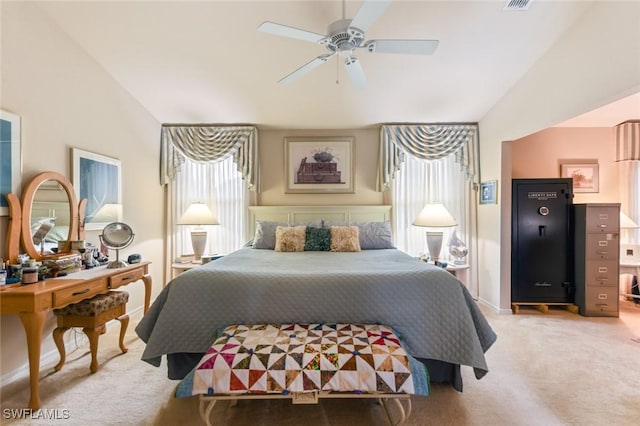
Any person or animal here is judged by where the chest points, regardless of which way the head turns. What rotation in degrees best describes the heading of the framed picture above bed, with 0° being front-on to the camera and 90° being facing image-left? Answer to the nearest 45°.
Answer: approximately 0°

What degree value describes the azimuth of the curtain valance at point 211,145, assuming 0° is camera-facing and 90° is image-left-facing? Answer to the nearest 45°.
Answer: approximately 0°

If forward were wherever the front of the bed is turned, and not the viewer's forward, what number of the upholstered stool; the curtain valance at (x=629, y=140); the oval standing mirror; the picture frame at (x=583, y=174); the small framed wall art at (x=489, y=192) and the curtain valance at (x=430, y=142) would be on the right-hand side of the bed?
2

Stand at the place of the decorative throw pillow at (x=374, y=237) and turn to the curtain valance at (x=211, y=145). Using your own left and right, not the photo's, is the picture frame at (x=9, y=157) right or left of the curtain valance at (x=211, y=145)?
left

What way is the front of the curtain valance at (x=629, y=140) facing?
toward the camera

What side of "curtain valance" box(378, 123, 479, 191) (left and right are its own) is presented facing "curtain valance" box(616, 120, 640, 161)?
left

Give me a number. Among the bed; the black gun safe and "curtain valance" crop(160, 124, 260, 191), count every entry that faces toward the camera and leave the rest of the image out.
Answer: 3

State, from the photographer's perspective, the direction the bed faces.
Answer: facing the viewer

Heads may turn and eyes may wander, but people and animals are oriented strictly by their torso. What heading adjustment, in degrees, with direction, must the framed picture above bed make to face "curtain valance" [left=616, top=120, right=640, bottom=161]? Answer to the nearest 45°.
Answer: approximately 90° to its left

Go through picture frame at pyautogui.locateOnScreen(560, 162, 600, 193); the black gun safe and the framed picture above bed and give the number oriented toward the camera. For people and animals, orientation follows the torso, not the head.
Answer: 3

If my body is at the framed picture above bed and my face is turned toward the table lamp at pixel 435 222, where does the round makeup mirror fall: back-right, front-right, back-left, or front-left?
back-right

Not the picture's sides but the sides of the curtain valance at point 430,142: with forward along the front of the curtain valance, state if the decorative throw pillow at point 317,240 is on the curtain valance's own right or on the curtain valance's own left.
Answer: on the curtain valance's own right

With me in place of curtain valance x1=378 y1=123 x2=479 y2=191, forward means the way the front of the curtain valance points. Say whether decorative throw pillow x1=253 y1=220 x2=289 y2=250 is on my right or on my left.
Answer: on my right

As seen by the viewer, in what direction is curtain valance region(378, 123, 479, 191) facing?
toward the camera
